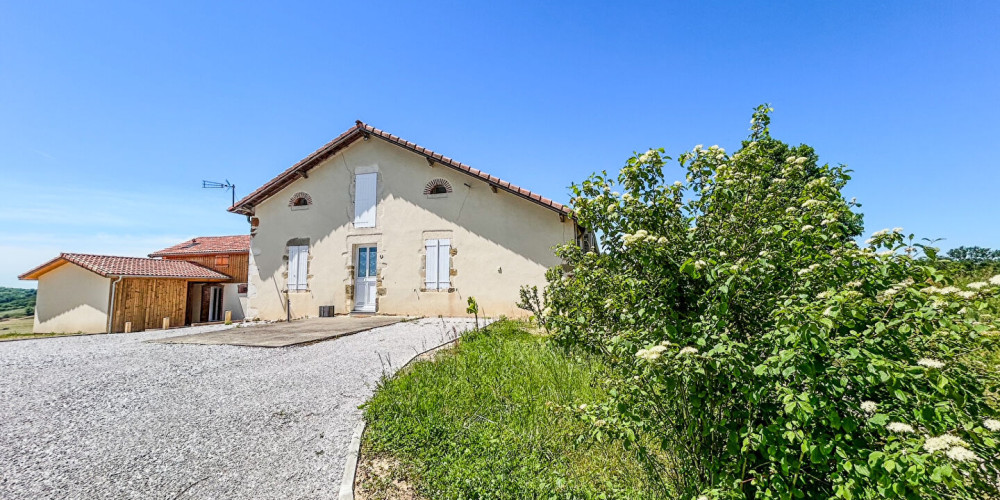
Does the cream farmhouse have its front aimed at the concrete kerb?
yes

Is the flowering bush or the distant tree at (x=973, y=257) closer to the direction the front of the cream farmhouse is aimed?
the flowering bush

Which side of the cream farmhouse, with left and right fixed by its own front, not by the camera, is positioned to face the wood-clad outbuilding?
right

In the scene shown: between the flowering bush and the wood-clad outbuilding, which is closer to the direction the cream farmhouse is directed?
the flowering bush

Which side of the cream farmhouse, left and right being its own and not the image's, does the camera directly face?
front

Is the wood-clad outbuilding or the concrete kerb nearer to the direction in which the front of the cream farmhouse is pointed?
the concrete kerb

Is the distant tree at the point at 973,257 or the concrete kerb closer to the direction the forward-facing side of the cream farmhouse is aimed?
the concrete kerb

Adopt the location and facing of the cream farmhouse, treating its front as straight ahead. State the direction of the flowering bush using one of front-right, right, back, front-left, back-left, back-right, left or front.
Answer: front

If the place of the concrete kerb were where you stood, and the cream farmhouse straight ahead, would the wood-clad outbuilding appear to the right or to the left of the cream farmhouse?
left

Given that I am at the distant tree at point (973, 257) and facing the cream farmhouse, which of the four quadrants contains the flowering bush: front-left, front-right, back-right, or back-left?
front-left

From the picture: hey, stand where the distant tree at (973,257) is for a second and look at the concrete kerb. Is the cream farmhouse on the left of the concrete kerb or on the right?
right
